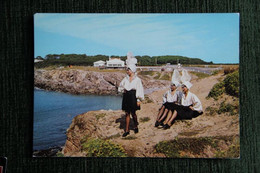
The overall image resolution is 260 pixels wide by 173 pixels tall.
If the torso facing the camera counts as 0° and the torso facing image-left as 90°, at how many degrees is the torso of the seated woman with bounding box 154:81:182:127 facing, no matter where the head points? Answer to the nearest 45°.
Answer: approximately 45°

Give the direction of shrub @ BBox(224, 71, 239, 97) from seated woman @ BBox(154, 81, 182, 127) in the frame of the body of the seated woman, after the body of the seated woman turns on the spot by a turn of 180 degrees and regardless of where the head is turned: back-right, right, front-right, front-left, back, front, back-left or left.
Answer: front-right

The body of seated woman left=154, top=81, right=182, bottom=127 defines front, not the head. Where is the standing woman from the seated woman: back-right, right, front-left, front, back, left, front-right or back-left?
front-right

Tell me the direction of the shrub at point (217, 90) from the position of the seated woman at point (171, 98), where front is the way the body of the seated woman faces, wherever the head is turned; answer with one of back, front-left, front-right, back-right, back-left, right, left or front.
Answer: back-left

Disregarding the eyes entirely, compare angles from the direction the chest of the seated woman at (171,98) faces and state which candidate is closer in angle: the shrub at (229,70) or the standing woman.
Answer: the standing woman

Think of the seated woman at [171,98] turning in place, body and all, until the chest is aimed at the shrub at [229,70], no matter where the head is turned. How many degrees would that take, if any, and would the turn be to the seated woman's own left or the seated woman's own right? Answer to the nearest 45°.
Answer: approximately 135° to the seated woman's own left
